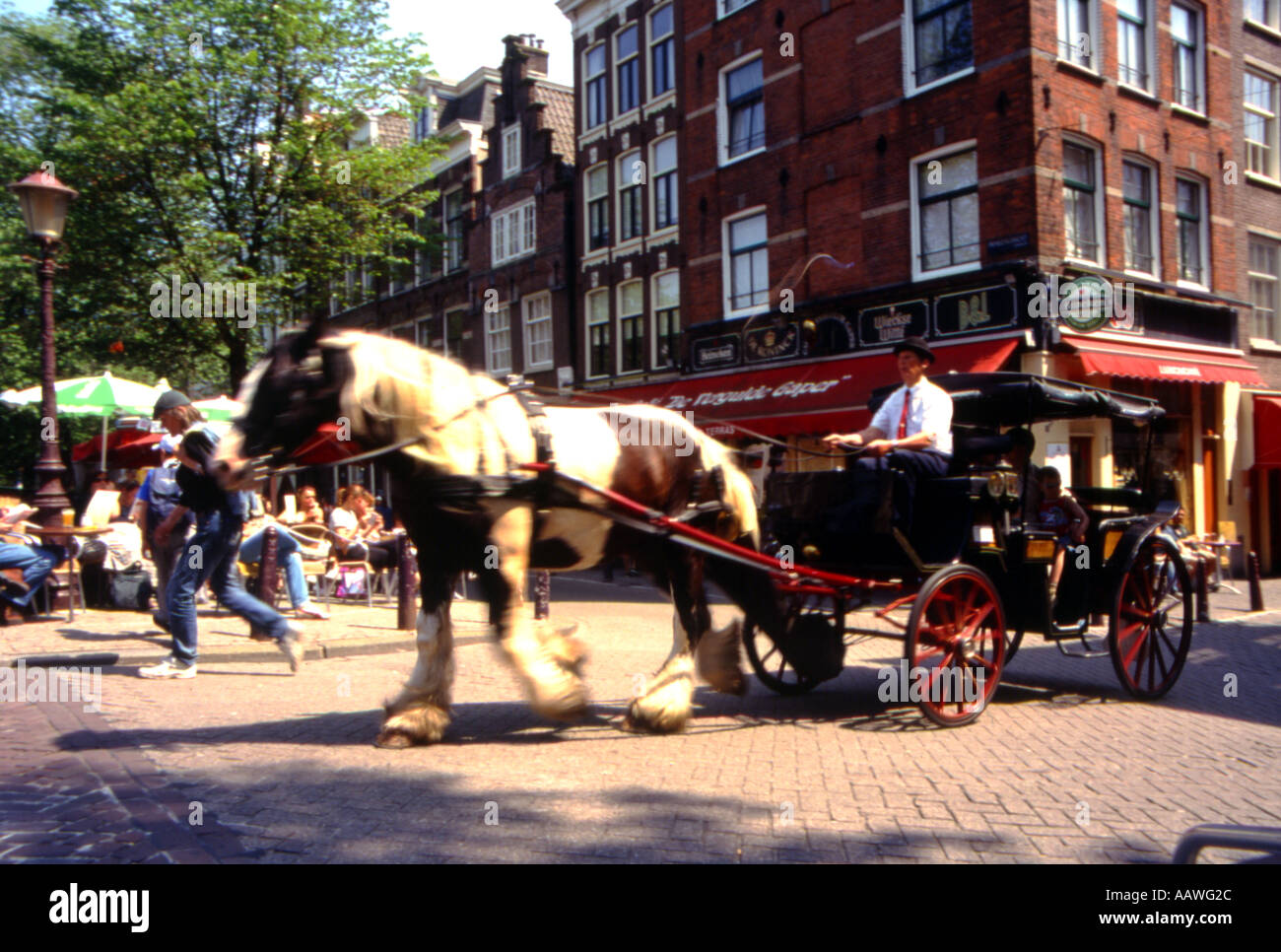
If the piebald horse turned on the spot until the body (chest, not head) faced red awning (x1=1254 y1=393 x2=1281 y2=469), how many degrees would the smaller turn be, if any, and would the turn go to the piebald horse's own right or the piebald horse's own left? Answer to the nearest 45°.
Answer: approximately 135° to the piebald horse's own right

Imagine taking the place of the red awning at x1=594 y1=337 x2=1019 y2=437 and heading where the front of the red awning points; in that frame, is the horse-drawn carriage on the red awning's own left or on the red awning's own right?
on the red awning's own left

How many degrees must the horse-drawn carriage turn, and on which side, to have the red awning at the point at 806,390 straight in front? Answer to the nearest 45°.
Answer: approximately 135° to its right

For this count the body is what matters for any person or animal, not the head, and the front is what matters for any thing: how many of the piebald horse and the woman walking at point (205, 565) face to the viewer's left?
2

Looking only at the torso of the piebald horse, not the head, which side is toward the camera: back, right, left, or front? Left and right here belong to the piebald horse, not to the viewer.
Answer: left

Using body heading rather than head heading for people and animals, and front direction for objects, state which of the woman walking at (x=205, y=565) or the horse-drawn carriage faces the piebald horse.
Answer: the horse-drawn carriage

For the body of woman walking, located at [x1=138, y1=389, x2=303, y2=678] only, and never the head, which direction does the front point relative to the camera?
to the viewer's left

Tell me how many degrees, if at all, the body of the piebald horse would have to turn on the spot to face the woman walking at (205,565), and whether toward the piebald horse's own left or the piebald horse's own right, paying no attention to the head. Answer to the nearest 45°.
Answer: approximately 45° to the piebald horse's own right

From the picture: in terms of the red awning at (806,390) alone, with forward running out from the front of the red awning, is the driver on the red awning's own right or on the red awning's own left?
on the red awning's own left

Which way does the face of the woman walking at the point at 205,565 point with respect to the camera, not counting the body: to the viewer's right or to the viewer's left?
to the viewer's left

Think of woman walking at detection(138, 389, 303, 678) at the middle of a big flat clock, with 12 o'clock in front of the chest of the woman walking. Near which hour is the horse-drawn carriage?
The horse-drawn carriage is roughly at 7 o'clock from the woman walking.
